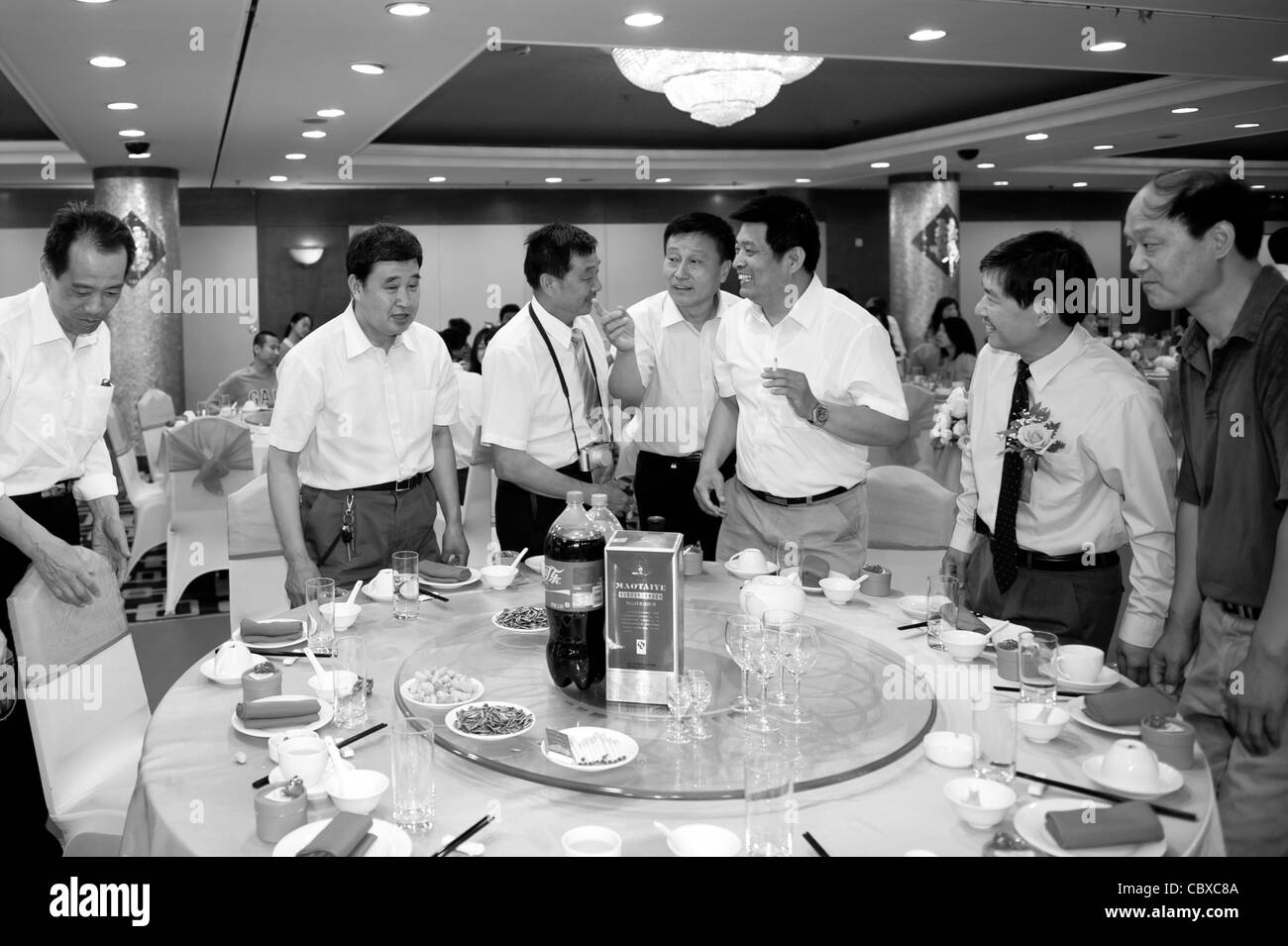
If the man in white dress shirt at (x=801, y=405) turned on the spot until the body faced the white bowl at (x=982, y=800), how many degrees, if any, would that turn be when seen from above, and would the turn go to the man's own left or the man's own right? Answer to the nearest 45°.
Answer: approximately 45° to the man's own left

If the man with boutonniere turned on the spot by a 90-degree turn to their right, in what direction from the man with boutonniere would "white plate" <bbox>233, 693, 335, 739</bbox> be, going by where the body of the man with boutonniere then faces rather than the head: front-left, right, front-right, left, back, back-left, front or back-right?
left

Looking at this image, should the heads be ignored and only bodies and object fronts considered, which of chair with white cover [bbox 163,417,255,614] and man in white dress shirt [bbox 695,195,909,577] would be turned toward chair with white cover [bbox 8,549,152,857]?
the man in white dress shirt

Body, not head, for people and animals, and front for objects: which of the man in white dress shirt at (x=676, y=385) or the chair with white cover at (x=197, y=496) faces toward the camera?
the man in white dress shirt

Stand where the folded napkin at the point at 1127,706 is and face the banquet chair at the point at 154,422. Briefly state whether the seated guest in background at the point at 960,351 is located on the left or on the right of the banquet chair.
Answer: right

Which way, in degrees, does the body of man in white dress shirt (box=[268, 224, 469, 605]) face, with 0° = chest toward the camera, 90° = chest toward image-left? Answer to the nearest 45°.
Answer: approximately 315°

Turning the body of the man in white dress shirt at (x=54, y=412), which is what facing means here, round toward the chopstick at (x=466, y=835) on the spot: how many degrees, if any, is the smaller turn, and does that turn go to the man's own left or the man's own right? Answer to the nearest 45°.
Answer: approximately 45° to the man's own right

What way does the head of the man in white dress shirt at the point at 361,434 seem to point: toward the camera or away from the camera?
toward the camera

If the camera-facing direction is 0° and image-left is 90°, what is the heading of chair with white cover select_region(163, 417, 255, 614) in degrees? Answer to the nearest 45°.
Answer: approximately 180°

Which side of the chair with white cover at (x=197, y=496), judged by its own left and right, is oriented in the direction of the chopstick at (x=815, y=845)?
back

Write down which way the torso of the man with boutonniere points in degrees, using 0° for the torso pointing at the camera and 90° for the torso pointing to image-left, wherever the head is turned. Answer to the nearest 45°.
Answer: approximately 45°

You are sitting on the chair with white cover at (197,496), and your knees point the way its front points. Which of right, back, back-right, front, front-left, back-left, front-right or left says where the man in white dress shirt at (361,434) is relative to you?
back

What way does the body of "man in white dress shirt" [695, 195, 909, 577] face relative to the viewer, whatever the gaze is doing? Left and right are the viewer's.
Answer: facing the viewer and to the left of the viewer

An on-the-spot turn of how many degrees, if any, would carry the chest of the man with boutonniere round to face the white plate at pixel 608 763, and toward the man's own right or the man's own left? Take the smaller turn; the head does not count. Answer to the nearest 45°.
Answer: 0° — they already face it
